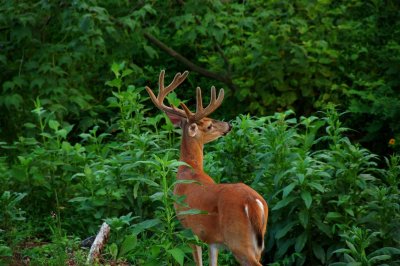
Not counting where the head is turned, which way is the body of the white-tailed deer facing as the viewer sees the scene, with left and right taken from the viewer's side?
facing away from the viewer and to the left of the viewer
